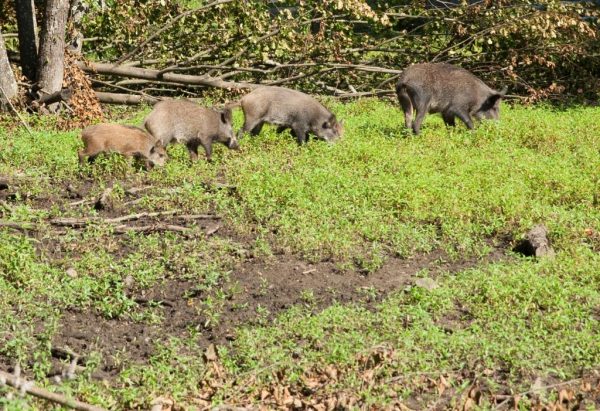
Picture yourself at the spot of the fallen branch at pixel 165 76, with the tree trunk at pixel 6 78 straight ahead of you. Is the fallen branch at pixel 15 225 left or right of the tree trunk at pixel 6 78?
left

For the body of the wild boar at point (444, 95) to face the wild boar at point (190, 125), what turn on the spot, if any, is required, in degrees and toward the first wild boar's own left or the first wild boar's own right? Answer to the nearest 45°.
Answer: approximately 135° to the first wild boar's own right

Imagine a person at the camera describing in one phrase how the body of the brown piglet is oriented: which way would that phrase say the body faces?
to the viewer's right

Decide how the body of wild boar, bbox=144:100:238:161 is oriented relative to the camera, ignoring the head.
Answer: to the viewer's right

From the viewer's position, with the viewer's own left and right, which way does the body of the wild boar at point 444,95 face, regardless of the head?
facing to the right of the viewer

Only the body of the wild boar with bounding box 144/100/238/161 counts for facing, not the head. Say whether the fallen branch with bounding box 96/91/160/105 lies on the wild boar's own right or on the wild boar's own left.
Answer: on the wild boar's own left

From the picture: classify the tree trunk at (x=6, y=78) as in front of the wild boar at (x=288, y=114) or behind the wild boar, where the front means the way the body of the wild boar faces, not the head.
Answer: behind

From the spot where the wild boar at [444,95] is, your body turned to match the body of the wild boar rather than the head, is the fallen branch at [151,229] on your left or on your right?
on your right

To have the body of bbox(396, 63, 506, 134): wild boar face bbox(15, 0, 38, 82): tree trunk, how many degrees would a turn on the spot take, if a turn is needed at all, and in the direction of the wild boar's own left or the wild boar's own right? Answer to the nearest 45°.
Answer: approximately 180°

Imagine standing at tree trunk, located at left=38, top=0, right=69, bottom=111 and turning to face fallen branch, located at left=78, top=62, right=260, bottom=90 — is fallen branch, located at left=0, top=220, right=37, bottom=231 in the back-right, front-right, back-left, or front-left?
back-right

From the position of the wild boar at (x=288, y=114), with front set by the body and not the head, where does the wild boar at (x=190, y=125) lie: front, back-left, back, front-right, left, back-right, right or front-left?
back-right

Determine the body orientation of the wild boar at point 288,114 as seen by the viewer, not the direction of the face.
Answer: to the viewer's right
